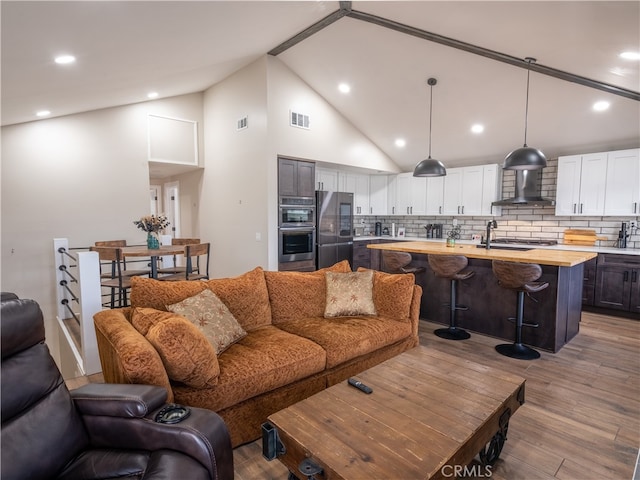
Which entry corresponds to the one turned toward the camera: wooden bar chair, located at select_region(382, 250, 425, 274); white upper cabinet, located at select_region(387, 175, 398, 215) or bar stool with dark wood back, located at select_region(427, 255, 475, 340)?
the white upper cabinet

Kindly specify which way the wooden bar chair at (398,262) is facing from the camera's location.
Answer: facing away from the viewer and to the right of the viewer

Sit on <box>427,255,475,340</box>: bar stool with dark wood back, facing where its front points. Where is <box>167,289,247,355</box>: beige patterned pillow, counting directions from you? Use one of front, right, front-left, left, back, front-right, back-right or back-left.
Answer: back

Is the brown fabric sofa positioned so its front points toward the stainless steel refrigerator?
no

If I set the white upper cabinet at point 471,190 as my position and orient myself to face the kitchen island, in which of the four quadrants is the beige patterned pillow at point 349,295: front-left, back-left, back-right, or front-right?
front-right

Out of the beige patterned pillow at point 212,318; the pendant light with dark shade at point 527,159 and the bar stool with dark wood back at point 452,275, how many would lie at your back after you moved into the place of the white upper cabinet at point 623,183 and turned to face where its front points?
0

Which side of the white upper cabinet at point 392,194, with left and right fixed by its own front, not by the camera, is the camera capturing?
front

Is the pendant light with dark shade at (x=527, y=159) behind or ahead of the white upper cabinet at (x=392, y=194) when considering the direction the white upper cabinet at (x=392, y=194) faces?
ahead

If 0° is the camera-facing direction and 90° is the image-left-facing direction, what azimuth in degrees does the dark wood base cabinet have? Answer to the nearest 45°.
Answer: approximately 0°

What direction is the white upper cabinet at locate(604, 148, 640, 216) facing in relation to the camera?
toward the camera

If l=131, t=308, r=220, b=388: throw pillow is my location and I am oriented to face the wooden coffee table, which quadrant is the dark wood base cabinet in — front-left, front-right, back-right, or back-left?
front-left

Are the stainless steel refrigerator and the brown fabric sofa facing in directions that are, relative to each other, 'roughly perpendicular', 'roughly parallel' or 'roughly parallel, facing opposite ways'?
roughly parallel

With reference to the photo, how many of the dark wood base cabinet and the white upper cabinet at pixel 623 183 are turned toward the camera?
2

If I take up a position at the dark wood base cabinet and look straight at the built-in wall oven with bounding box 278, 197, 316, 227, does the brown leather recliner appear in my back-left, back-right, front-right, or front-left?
front-left

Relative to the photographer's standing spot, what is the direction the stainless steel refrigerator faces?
facing the viewer and to the right of the viewer

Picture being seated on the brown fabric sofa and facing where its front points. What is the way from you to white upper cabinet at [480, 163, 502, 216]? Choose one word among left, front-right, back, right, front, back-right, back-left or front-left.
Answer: left
